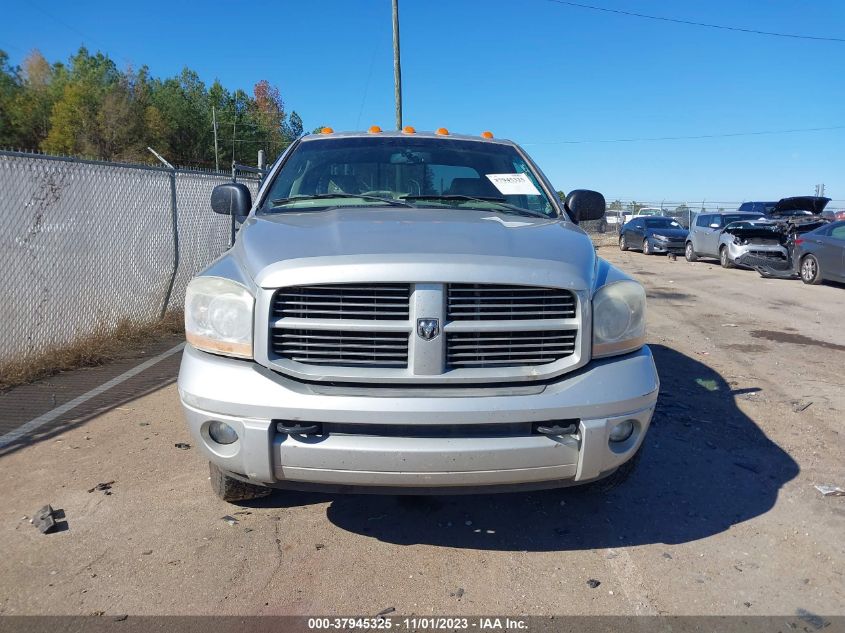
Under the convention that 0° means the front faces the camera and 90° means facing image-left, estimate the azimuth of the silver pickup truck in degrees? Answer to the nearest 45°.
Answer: approximately 0°

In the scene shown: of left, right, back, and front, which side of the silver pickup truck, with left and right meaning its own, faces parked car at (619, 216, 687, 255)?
back

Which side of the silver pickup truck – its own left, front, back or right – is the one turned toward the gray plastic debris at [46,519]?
right

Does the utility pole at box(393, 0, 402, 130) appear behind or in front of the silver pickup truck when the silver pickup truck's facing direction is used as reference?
behind

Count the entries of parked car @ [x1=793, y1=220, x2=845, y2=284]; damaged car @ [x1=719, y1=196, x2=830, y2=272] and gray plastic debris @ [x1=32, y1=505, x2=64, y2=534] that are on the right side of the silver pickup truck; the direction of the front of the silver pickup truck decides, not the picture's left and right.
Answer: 1

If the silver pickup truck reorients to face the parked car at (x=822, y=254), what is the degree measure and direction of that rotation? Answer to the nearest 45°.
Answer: approximately 135° to its left

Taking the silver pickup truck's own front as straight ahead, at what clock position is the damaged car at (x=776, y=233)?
The damaged car is roughly at 7 o'clock from the silver pickup truck.

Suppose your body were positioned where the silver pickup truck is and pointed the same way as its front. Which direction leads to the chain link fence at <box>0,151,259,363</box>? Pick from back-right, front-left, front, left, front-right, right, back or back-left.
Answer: back-right

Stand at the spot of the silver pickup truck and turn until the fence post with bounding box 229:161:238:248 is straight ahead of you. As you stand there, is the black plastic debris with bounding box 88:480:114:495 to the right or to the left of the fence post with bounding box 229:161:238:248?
left
